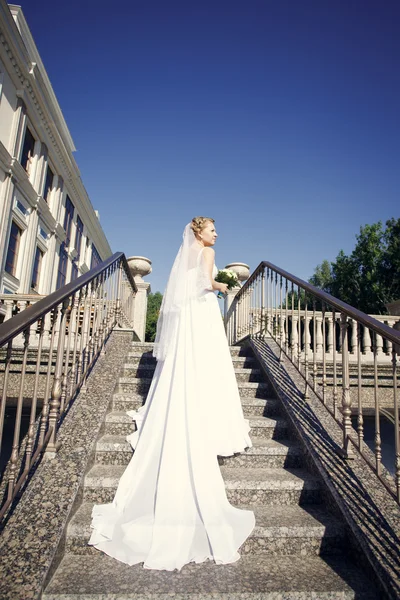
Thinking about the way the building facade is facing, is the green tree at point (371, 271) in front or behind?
in front

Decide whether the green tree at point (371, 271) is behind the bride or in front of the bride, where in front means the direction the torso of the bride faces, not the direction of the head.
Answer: in front

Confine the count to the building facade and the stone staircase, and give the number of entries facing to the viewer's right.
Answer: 1

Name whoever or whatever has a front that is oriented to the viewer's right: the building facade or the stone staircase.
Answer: the building facade

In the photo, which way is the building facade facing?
to the viewer's right

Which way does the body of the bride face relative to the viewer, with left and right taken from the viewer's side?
facing away from the viewer and to the right of the viewer

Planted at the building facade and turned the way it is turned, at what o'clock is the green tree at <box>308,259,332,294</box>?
The green tree is roughly at 11 o'clock from the building facade.

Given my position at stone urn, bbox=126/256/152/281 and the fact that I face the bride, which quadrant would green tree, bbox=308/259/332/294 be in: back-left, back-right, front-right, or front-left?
back-left

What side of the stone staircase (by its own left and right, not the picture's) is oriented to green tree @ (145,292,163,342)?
back

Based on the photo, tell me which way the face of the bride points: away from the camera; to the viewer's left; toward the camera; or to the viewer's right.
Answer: to the viewer's right

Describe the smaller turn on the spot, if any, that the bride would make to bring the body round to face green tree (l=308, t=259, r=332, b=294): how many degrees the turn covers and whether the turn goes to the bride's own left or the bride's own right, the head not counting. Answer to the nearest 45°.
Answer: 0° — they already face it
